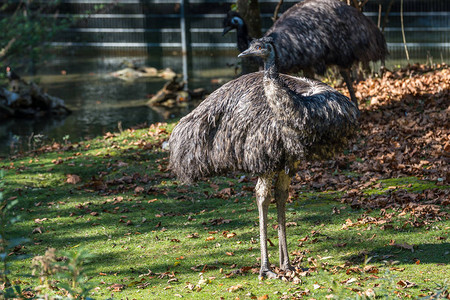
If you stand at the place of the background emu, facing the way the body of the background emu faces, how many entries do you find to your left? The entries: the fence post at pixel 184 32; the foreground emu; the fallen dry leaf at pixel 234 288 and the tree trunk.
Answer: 2

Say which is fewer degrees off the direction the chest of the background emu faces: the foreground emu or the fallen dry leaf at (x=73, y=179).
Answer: the fallen dry leaf

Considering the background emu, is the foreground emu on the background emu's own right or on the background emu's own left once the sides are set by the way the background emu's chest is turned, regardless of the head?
on the background emu's own left

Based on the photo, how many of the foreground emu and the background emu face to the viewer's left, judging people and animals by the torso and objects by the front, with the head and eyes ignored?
1

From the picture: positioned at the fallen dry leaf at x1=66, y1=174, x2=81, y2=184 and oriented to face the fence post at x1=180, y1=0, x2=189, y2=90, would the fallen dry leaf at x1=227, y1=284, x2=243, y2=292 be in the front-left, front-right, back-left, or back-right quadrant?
back-right

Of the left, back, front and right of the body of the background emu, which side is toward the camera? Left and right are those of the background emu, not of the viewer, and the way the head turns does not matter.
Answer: left

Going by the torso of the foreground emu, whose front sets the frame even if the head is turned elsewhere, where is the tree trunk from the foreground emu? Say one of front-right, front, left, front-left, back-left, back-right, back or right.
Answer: back-left

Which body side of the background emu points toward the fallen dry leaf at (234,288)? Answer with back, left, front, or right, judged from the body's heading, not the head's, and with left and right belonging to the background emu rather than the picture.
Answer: left
